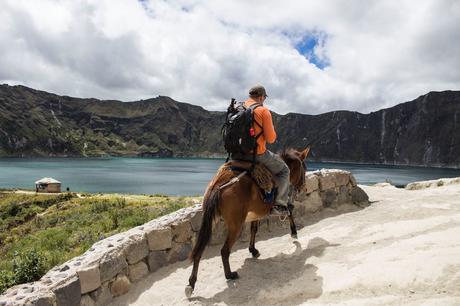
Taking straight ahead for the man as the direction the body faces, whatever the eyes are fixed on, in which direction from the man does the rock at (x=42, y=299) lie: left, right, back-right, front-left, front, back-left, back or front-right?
back

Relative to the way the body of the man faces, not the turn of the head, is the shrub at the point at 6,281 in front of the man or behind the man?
behind

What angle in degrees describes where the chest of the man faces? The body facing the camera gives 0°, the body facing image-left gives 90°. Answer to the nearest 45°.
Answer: approximately 225°

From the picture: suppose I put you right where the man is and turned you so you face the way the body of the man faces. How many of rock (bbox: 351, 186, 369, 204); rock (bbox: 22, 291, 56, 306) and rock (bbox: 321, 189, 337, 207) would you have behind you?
1

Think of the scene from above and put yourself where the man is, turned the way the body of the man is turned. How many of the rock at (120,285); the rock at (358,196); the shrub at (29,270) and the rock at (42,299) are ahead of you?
1

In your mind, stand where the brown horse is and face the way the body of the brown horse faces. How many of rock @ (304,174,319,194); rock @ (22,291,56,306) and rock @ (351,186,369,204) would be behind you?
1

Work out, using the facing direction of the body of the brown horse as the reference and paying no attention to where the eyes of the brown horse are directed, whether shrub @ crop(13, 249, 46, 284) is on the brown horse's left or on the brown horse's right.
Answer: on the brown horse's left

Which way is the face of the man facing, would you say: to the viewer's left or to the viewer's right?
to the viewer's right

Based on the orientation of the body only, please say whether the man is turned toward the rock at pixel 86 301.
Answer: no

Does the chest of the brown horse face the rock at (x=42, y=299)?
no

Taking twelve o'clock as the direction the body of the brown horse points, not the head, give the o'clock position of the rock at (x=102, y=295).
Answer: The rock is roughly at 7 o'clock from the brown horse.
